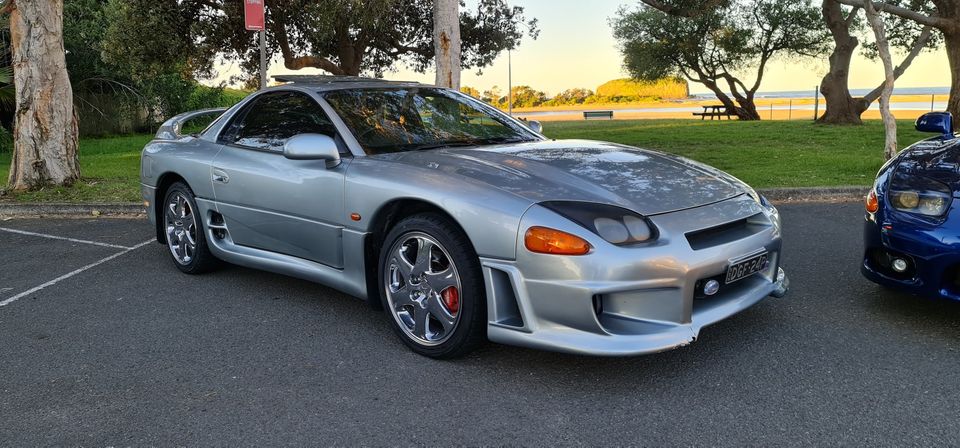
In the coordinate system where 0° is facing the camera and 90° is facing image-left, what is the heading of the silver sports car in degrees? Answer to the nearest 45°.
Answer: approximately 315°

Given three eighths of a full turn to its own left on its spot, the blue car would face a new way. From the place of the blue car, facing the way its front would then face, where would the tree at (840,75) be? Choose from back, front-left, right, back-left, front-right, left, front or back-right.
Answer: left

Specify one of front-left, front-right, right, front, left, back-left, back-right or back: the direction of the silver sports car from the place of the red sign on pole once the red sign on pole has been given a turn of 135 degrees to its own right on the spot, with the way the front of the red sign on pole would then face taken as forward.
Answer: back-left

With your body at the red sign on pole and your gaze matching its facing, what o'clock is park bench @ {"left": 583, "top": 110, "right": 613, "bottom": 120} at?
The park bench is roughly at 7 o'clock from the red sign on pole.

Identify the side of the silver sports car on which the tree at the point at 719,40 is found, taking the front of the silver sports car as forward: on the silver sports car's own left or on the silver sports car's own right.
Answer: on the silver sports car's own left

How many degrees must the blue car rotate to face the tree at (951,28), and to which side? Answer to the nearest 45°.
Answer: approximately 135° to its right

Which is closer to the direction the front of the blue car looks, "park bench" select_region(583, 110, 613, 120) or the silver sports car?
the silver sports car

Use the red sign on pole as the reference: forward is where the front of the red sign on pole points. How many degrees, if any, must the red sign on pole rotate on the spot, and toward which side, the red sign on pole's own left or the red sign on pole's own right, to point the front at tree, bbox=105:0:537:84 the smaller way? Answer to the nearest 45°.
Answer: approximately 180°

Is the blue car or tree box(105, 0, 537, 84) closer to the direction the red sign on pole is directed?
the blue car

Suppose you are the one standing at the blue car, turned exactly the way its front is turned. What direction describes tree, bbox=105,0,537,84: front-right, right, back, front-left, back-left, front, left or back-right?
right

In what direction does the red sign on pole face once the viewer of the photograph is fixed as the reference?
facing the viewer

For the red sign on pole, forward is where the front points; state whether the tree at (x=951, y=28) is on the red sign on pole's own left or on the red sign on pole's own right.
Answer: on the red sign on pole's own left

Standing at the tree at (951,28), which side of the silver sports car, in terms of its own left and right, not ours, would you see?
left

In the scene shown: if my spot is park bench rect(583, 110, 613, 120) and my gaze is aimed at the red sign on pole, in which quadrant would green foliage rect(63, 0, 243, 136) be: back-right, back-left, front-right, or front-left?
front-right

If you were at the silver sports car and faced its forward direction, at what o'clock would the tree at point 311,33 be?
The tree is roughly at 7 o'clock from the silver sports car.
